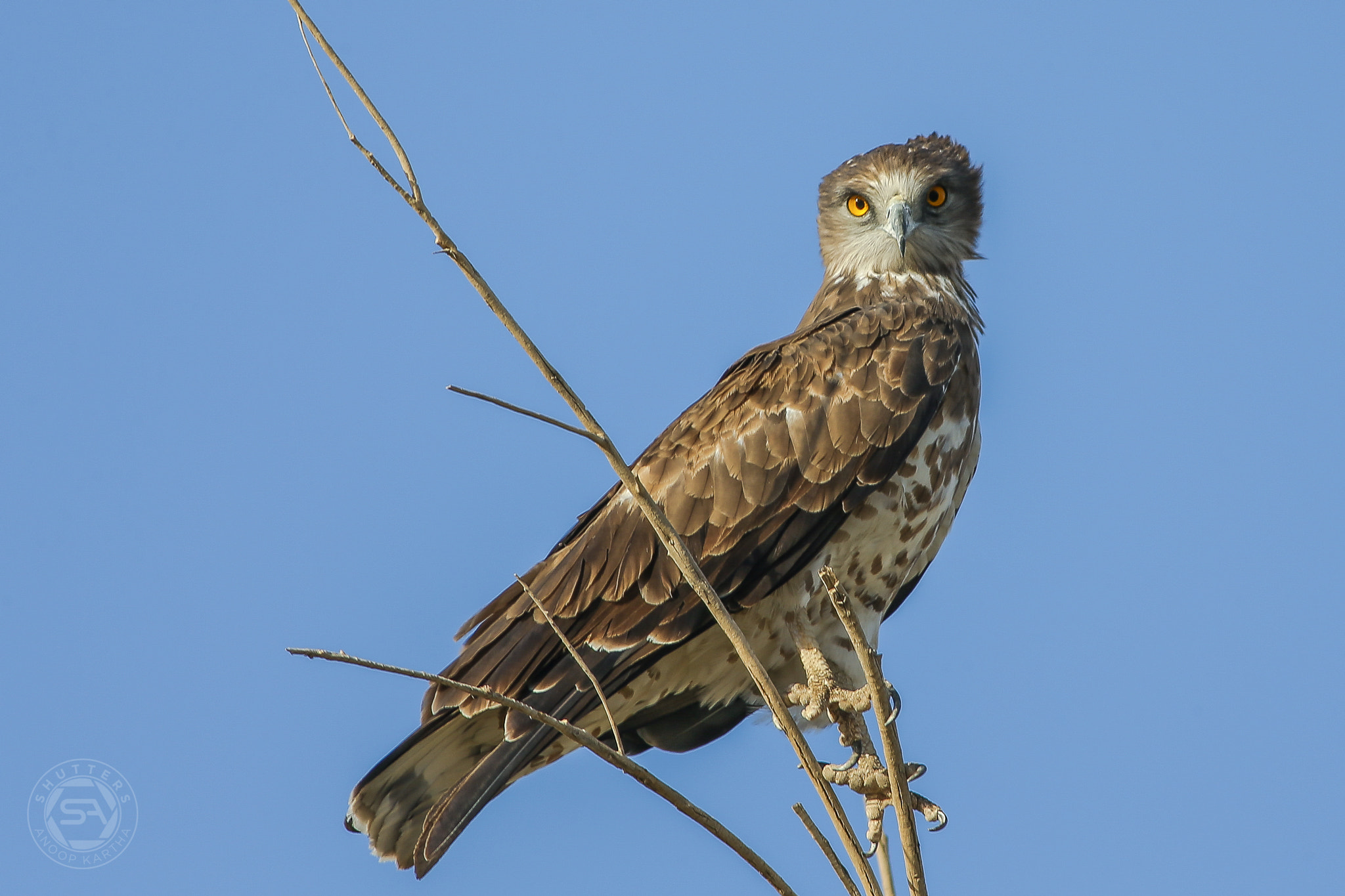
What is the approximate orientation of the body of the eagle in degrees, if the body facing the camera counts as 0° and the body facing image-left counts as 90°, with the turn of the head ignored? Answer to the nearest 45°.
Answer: approximately 270°
